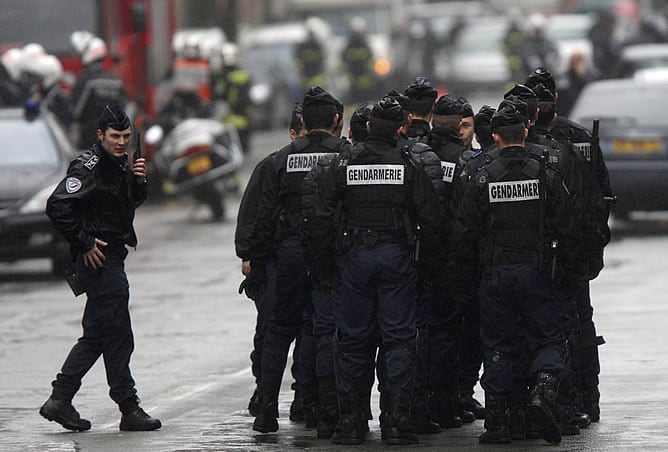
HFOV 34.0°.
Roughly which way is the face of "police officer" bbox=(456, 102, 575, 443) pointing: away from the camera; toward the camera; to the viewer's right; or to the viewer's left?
away from the camera

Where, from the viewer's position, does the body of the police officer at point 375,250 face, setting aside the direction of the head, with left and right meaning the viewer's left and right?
facing away from the viewer

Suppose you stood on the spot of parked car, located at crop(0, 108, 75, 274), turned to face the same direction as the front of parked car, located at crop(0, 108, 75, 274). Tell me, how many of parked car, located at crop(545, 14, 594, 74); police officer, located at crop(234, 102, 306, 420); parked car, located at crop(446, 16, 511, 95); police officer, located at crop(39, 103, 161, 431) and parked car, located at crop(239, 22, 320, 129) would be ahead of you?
2

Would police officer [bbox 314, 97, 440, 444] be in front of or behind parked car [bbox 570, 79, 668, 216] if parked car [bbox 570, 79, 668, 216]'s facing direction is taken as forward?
behind

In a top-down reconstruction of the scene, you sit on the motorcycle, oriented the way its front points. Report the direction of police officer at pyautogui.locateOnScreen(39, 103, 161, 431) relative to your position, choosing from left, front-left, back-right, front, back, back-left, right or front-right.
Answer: back

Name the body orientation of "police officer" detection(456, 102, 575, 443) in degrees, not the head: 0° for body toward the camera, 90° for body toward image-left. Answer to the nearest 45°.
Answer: approximately 180°

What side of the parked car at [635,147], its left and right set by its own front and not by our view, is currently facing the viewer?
back

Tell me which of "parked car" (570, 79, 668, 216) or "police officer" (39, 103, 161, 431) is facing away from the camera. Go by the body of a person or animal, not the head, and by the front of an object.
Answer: the parked car

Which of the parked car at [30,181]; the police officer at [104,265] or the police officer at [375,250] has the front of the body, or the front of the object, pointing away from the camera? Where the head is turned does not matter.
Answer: the police officer at [375,250]

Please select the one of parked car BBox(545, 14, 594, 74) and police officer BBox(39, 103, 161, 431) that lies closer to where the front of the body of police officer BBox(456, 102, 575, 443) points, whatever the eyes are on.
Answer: the parked car

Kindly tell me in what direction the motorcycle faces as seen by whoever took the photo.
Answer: facing away from the viewer

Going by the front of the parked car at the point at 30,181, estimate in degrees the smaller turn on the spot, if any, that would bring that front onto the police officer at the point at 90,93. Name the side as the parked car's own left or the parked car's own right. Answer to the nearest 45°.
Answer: approximately 180°

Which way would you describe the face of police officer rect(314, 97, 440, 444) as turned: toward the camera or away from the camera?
away from the camera

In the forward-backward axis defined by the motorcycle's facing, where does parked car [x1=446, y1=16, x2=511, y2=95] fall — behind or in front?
in front

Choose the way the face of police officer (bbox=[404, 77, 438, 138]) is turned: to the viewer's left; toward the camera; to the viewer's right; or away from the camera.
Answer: away from the camera

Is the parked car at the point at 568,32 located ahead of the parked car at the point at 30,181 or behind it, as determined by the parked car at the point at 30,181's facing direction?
behind
